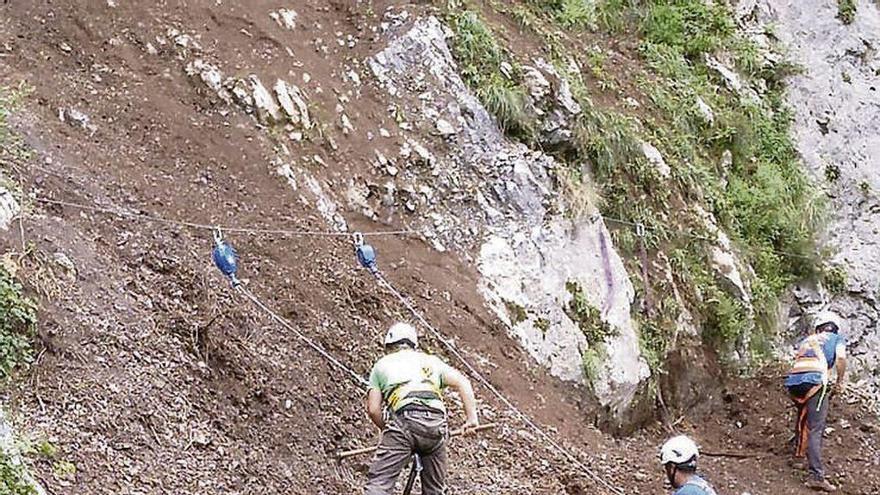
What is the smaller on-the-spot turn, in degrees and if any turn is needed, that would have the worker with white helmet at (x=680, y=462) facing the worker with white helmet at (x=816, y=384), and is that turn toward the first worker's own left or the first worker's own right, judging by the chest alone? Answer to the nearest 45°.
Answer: approximately 45° to the first worker's own right

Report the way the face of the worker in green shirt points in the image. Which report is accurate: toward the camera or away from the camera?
away from the camera

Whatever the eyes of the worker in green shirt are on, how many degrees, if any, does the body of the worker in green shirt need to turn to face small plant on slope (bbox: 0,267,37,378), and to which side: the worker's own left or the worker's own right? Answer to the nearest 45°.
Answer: approximately 90° to the worker's own left

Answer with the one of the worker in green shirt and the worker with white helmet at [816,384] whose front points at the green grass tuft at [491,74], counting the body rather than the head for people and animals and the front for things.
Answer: the worker in green shirt

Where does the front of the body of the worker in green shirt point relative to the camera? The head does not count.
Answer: away from the camera

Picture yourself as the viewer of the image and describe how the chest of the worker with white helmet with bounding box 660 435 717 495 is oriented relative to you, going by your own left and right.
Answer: facing away from the viewer and to the left of the viewer

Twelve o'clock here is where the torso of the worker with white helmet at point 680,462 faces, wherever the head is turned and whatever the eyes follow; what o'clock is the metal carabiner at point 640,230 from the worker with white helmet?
The metal carabiner is roughly at 1 o'clock from the worker with white helmet.

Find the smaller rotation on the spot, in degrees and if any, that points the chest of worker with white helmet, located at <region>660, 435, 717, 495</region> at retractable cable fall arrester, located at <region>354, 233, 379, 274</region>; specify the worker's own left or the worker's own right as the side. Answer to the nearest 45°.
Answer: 0° — they already face it

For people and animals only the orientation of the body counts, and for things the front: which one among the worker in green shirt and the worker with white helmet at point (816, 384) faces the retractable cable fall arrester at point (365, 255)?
the worker in green shirt
